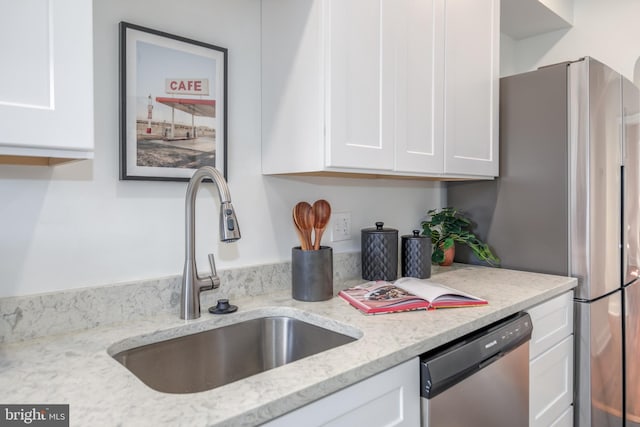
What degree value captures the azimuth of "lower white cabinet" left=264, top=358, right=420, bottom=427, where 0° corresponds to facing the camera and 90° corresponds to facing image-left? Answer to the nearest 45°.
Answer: approximately 315°

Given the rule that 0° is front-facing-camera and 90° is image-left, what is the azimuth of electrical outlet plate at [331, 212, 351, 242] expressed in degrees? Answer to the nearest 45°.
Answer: approximately 315°

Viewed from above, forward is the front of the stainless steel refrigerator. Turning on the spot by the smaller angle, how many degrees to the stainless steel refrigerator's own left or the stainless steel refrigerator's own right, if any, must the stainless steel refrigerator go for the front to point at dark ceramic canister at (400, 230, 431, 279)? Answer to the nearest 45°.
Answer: approximately 90° to the stainless steel refrigerator's own right

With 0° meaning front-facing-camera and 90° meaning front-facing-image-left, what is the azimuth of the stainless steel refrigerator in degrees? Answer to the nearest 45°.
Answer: approximately 315°

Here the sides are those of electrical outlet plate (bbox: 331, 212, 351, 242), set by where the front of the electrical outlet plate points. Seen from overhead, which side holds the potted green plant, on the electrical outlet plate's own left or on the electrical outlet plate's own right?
on the electrical outlet plate's own left

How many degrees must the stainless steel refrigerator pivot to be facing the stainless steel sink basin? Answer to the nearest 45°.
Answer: approximately 90° to its right

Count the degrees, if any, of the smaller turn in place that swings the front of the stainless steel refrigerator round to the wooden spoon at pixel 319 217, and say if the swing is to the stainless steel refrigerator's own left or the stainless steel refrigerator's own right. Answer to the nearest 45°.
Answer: approximately 90° to the stainless steel refrigerator's own right

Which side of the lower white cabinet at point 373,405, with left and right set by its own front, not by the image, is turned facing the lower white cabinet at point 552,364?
left

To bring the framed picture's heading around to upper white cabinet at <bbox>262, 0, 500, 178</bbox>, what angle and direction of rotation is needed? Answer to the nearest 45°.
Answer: approximately 45° to its left

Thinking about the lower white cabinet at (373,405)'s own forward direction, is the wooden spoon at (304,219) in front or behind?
behind
